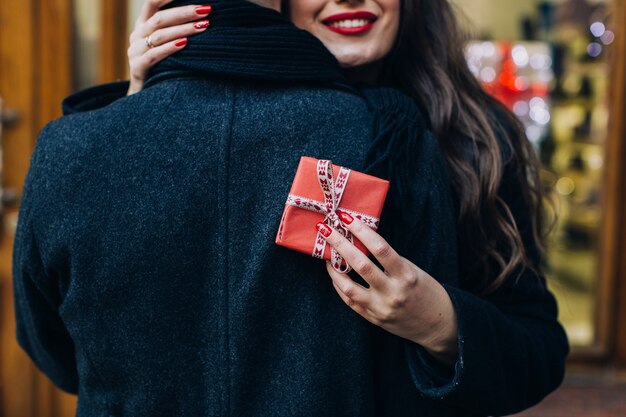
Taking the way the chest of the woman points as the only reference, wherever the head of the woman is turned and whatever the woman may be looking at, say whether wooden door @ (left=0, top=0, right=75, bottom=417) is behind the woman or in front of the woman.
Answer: behind

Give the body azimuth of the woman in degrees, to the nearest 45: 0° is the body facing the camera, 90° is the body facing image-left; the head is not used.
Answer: approximately 0°

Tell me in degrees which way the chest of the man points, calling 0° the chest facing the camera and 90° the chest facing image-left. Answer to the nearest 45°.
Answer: approximately 180°

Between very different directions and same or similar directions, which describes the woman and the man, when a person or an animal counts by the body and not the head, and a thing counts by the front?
very different directions
